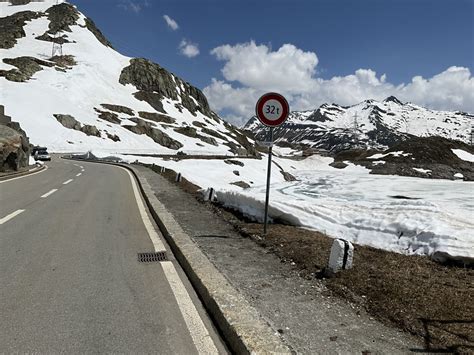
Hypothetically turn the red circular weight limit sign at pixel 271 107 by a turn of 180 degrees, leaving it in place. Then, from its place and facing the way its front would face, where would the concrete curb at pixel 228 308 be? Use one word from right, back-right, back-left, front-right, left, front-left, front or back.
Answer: back

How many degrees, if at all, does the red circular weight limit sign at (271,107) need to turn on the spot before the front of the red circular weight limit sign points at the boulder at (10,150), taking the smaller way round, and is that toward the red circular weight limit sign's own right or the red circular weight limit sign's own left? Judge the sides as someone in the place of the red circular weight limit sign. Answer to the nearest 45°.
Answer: approximately 135° to the red circular weight limit sign's own right

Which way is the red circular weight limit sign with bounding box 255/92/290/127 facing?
toward the camera
